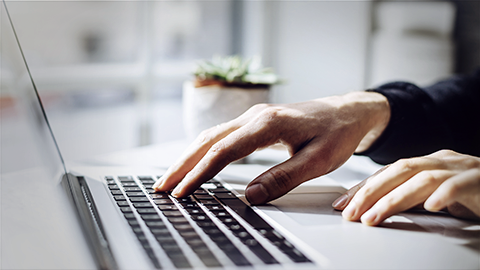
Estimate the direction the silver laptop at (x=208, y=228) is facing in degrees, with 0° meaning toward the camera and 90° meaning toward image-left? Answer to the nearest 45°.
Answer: approximately 270°
